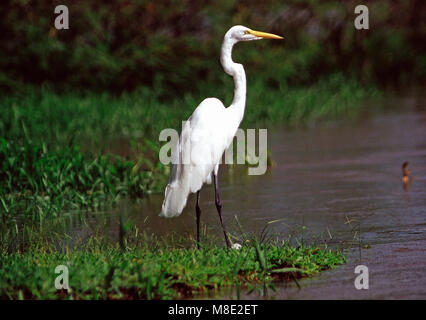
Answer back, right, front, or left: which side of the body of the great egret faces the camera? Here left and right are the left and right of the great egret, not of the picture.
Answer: right
